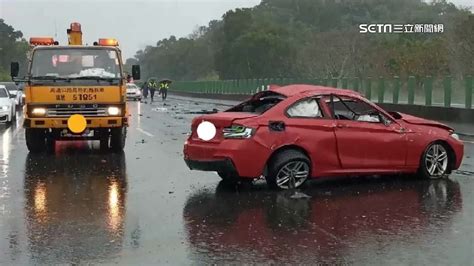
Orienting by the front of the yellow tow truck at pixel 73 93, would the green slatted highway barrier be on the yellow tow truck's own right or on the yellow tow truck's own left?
on the yellow tow truck's own left

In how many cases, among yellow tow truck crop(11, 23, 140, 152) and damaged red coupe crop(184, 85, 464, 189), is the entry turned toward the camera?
1

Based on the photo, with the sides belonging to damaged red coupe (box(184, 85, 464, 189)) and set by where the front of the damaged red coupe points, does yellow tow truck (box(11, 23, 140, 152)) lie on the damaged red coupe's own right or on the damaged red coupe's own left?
on the damaged red coupe's own left

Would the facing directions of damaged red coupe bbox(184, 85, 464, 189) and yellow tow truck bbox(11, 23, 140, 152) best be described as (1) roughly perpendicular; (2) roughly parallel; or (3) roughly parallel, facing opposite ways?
roughly perpendicular

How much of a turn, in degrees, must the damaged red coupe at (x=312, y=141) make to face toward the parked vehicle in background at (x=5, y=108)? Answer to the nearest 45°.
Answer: approximately 90° to its left

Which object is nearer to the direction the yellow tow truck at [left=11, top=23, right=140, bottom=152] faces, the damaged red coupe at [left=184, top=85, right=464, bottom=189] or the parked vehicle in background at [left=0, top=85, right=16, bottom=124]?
the damaged red coupe

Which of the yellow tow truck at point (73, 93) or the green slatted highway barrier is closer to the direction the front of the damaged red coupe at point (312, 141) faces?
the green slatted highway barrier

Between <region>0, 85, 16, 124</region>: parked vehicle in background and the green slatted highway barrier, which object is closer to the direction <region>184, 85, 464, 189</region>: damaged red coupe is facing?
the green slatted highway barrier

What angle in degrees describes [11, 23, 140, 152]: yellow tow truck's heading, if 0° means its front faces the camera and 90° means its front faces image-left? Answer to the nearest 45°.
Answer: approximately 0°

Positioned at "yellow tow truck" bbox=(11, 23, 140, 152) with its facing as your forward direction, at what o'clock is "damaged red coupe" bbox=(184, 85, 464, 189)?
The damaged red coupe is roughly at 11 o'clock from the yellow tow truck.

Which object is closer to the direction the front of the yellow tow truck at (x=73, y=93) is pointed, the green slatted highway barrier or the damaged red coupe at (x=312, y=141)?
the damaged red coupe

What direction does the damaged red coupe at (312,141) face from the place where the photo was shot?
facing away from the viewer and to the right of the viewer
